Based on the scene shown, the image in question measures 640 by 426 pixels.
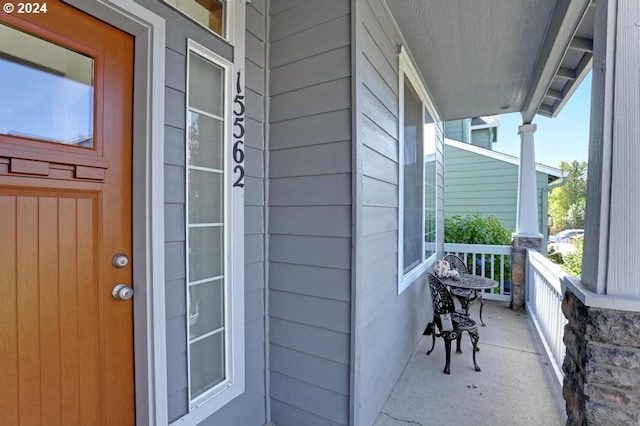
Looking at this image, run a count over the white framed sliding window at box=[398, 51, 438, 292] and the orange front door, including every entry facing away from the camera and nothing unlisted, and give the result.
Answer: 0

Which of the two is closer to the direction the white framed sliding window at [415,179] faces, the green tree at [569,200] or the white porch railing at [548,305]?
the white porch railing

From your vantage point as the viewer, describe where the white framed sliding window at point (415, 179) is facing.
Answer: facing to the right of the viewer

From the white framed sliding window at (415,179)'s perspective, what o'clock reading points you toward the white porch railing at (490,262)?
The white porch railing is roughly at 10 o'clock from the white framed sliding window.

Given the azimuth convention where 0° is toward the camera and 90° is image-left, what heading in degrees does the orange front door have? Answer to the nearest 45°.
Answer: approximately 315°

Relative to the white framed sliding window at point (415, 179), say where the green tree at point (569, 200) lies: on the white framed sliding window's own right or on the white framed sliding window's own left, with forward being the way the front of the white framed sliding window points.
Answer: on the white framed sliding window's own left
